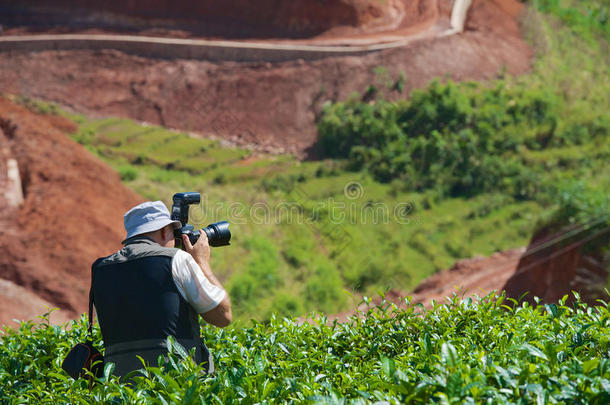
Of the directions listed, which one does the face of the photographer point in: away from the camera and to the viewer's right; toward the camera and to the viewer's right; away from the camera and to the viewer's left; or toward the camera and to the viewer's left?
away from the camera and to the viewer's right

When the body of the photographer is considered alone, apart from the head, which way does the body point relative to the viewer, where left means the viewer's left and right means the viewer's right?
facing away from the viewer and to the right of the viewer
